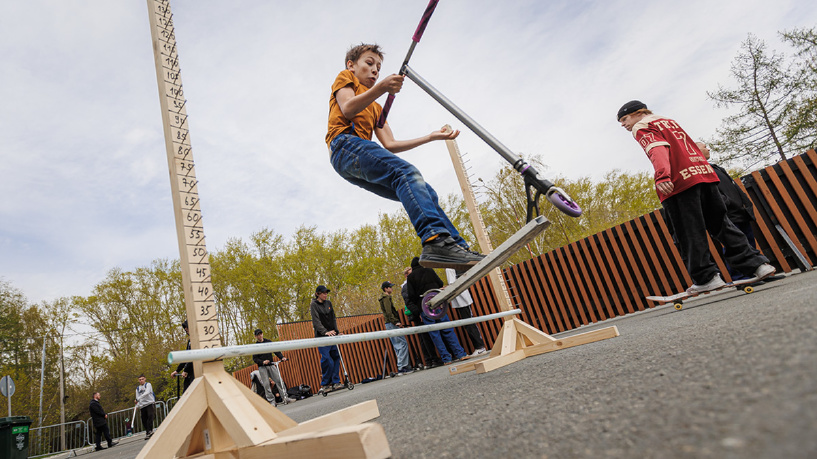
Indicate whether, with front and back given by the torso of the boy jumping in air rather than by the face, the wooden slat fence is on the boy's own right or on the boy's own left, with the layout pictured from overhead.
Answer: on the boy's own left

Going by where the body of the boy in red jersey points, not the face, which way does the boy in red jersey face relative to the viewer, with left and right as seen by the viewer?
facing away from the viewer and to the left of the viewer

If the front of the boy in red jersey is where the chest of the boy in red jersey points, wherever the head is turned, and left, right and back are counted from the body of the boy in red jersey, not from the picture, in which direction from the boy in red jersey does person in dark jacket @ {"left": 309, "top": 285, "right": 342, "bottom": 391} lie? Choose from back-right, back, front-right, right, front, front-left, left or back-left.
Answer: front-left

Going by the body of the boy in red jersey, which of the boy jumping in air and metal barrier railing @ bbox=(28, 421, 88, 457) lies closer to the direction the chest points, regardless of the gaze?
the metal barrier railing

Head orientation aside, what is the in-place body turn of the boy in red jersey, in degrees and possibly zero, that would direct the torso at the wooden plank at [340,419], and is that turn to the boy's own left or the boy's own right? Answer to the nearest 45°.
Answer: approximately 135° to the boy's own left

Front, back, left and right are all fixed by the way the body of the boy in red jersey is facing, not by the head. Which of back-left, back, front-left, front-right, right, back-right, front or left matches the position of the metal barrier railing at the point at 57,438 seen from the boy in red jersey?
front-left

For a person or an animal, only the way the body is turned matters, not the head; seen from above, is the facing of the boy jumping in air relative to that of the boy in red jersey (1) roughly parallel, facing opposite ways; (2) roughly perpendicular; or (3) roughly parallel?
roughly parallel, facing opposite ways

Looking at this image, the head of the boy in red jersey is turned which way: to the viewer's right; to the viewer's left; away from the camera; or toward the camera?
to the viewer's left

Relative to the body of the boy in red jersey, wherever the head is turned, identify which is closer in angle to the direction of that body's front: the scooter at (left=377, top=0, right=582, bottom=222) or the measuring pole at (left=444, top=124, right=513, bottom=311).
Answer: the measuring pole

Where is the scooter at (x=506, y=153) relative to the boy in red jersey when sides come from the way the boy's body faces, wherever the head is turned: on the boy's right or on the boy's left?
on the boy's left
